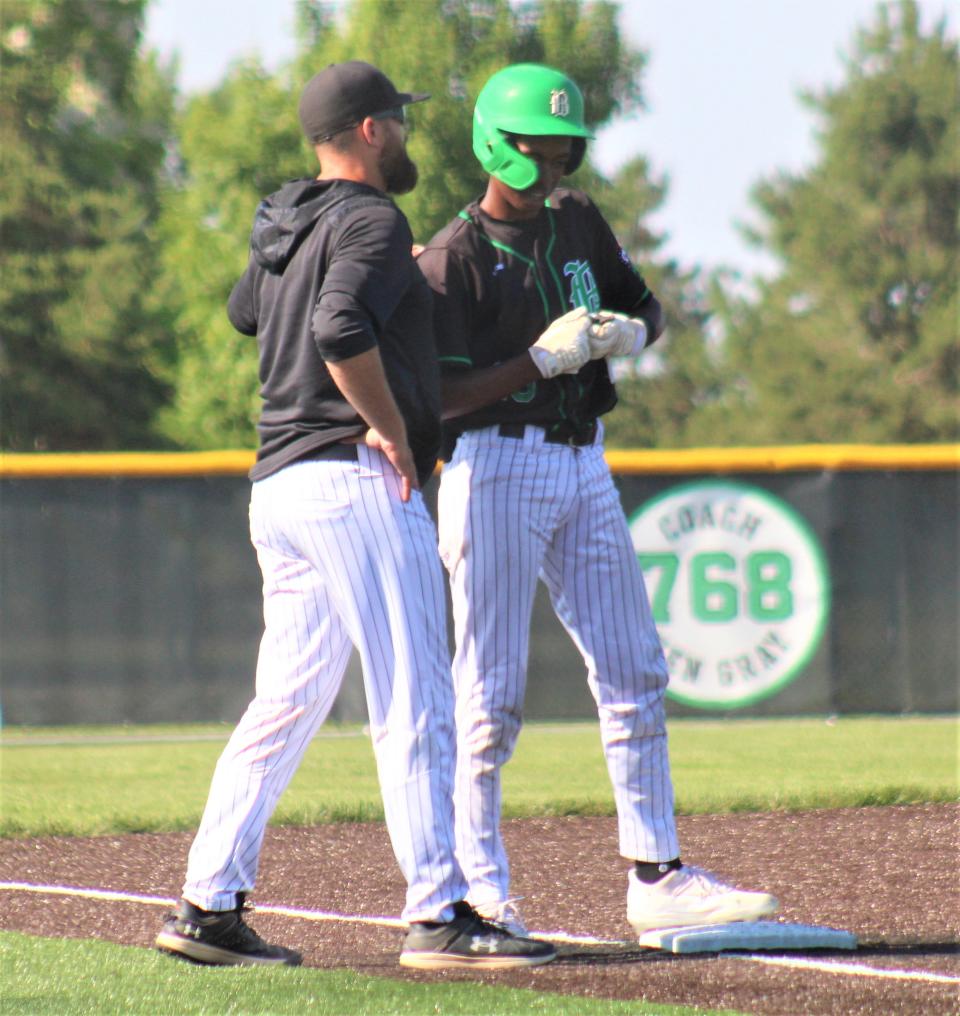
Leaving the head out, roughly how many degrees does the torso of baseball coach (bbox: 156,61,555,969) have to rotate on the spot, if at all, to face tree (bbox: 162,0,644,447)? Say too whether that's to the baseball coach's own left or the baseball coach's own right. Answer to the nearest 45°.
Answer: approximately 45° to the baseball coach's own left

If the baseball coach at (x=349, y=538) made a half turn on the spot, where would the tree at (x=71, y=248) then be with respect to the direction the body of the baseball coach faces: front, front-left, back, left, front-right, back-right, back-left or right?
back-right

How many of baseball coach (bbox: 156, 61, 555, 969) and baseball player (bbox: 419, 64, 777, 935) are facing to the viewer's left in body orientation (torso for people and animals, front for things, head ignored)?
0

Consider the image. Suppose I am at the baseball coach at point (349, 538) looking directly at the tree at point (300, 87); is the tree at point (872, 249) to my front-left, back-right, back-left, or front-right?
front-right

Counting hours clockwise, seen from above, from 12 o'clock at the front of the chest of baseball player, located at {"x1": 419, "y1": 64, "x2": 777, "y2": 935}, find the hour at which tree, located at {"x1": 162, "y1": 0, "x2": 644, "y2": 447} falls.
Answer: The tree is roughly at 7 o'clock from the baseball player.

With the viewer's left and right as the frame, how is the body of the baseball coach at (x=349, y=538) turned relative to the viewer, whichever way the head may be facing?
facing away from the viewer and to the right of the viewer

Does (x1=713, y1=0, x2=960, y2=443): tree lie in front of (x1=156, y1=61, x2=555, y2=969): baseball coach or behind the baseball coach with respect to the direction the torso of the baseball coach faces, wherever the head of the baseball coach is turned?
in front
